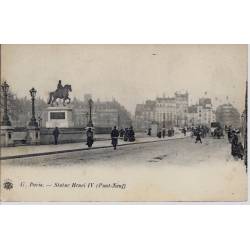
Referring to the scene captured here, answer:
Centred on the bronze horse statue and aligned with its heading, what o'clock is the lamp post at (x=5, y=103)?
The lamp post is roughly at 6 o'clock from the bronze horse statue.

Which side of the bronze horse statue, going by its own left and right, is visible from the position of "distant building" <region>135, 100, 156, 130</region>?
left

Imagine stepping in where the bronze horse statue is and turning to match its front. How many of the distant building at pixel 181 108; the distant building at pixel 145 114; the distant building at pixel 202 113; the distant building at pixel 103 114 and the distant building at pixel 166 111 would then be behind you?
0
